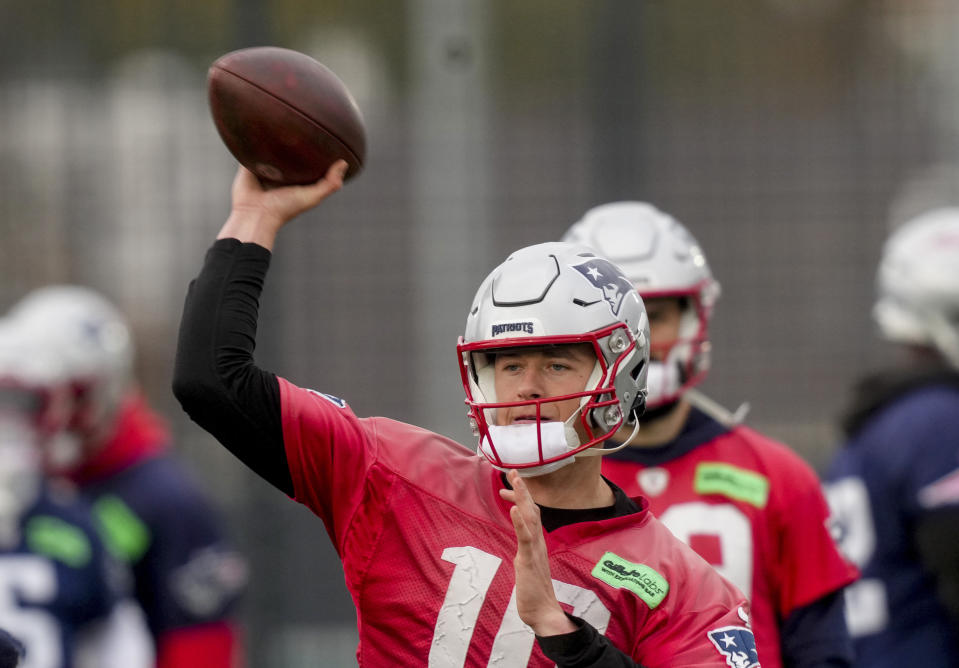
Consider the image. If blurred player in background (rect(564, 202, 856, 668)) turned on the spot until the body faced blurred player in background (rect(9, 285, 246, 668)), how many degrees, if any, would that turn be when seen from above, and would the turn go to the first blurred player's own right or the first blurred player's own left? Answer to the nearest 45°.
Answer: approximately 135° to the first blurred player's own right

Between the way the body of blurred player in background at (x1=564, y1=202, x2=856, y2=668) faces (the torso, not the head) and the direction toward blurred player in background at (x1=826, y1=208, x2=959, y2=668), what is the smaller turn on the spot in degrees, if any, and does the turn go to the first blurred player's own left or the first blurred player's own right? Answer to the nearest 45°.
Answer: approximately 135° to the first blurred player's own left

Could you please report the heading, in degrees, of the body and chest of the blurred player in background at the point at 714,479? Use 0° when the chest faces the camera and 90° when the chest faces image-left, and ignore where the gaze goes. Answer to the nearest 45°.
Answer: approximately 0°

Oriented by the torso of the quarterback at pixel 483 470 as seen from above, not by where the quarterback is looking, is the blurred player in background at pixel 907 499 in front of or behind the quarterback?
behind

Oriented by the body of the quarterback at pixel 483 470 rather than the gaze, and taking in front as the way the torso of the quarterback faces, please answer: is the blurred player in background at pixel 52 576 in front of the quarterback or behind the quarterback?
behind

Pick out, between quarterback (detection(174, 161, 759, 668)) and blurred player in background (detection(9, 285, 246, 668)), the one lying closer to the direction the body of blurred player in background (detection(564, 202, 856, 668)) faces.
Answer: the quarterback
